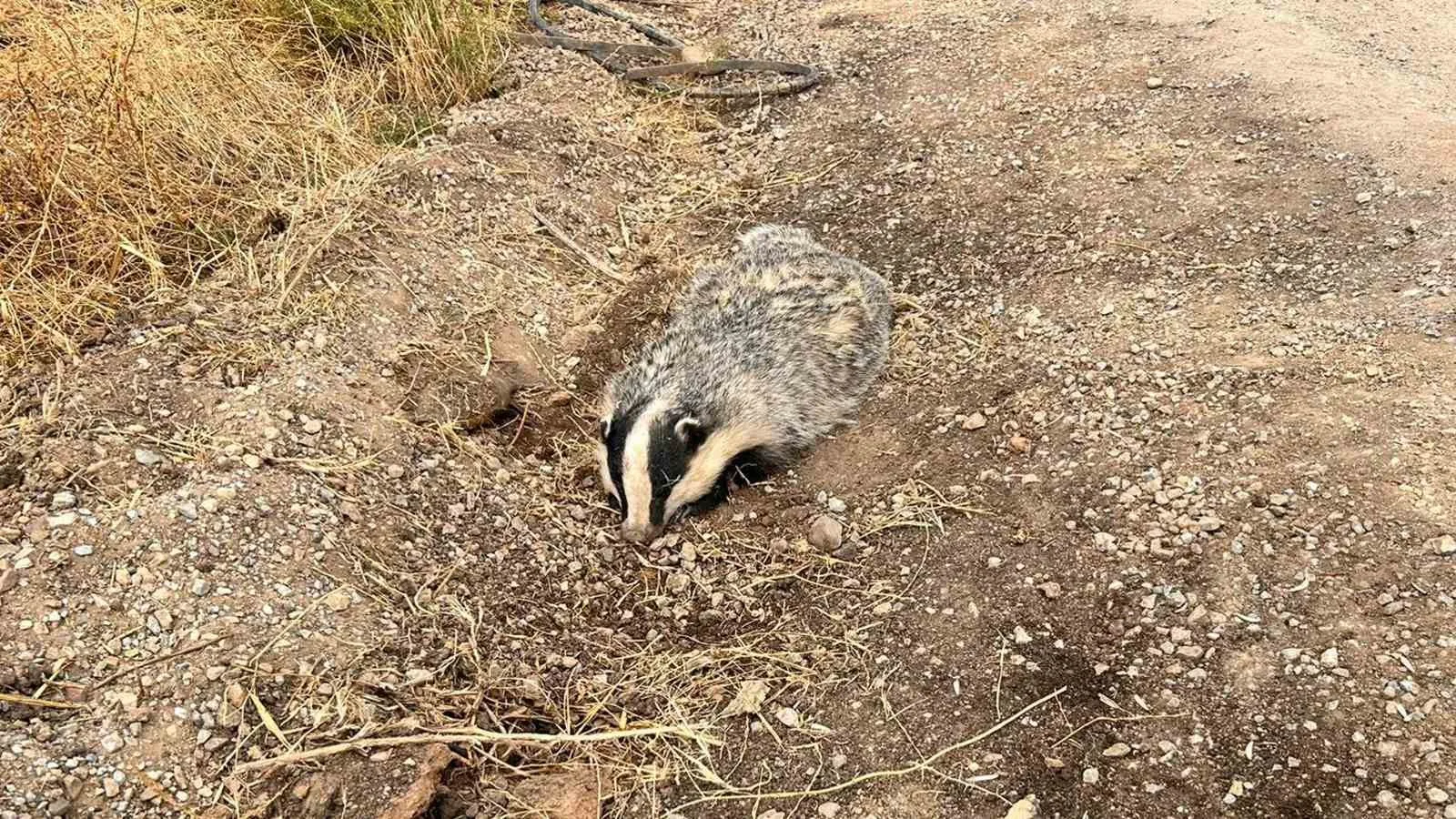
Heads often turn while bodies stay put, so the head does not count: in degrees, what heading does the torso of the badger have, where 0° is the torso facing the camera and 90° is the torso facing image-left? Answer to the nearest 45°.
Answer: approximately 45°

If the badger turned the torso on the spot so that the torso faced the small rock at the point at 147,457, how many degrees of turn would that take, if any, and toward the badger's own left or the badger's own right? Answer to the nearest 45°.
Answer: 0° — it already faces it

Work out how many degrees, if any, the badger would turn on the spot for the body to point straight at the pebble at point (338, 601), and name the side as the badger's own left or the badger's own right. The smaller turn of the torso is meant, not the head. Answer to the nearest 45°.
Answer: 0° — it already faces it

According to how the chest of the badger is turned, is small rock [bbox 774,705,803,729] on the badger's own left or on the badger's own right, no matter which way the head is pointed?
on the badger's own left

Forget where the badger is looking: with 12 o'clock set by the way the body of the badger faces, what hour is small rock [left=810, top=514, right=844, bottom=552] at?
The small rock is roughly at 10 o'clock from the badger.

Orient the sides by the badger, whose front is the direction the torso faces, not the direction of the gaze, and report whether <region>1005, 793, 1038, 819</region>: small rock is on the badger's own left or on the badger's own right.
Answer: on the badger's own left

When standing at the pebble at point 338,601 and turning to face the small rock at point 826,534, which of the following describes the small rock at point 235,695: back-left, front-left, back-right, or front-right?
back-right

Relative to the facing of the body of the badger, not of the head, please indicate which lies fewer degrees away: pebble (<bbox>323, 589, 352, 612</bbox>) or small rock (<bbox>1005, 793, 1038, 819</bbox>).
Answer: the pebble
